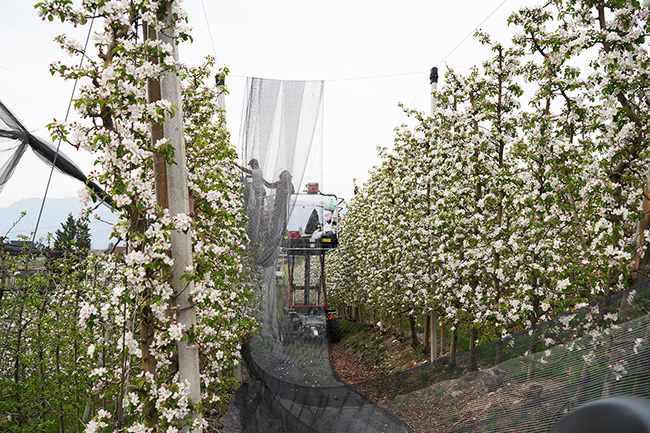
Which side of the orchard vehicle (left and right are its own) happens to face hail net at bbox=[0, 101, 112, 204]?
back

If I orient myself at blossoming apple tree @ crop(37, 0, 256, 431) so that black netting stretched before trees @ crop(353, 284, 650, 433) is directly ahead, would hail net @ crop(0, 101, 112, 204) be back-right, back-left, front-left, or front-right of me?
back-left

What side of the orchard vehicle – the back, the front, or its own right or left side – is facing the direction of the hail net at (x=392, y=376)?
back

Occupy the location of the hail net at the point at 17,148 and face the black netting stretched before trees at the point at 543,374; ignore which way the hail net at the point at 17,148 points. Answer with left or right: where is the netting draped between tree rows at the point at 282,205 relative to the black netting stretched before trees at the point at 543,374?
left

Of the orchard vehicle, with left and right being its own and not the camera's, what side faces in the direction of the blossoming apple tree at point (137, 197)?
back

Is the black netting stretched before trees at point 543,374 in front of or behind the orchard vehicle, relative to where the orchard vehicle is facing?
behind
